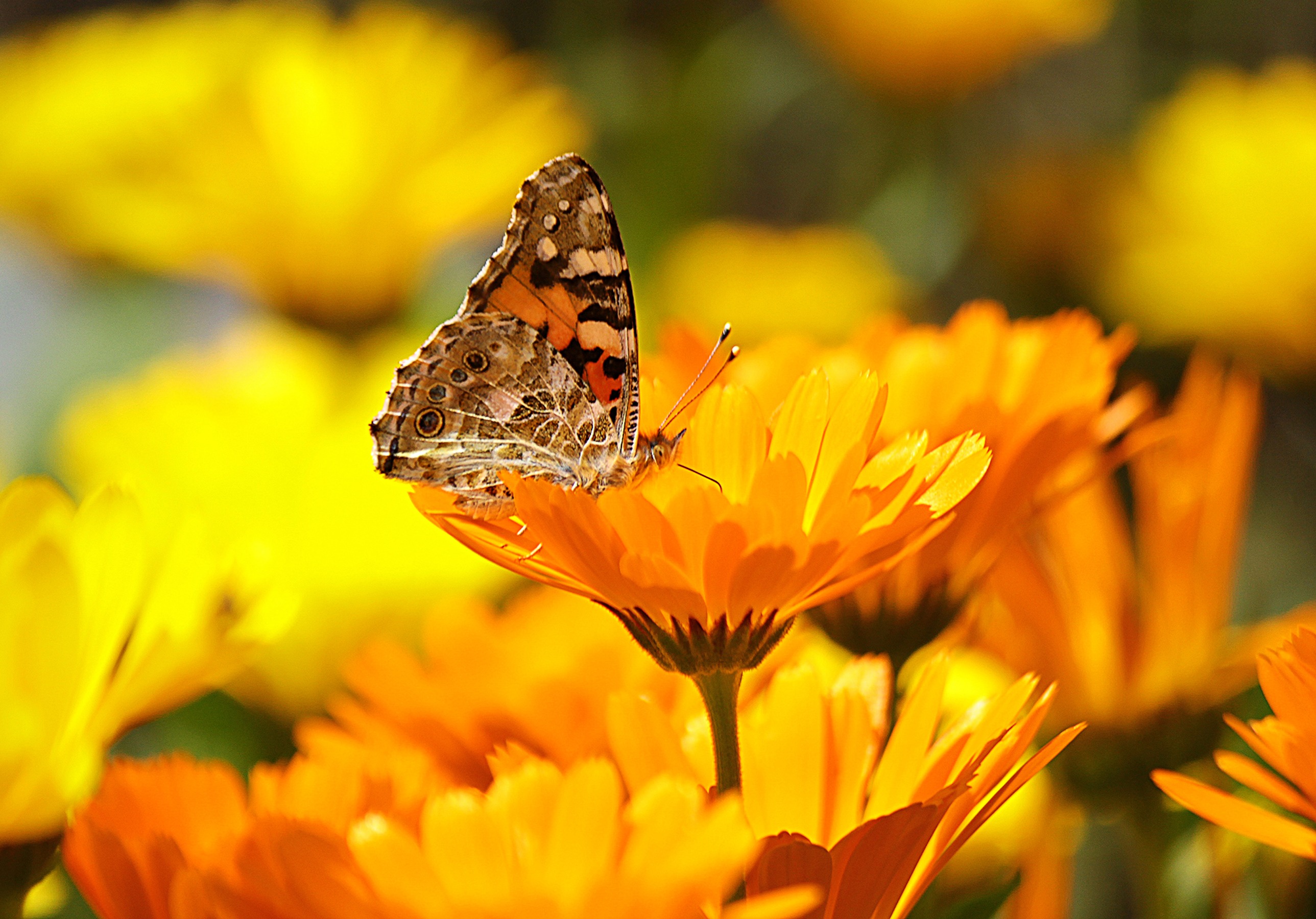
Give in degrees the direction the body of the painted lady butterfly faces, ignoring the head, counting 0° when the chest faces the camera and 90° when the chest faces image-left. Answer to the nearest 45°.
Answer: approximately 270°

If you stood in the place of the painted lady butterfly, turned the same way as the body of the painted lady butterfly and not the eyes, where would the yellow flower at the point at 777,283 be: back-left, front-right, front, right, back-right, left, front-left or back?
left

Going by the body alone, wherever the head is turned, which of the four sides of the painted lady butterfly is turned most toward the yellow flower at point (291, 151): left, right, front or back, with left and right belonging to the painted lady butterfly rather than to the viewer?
left
